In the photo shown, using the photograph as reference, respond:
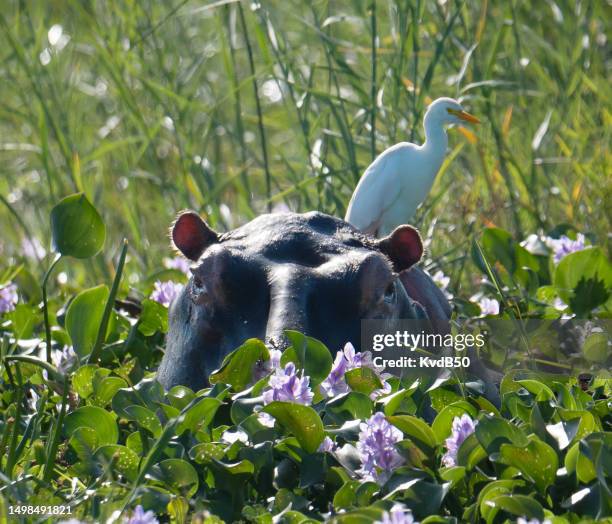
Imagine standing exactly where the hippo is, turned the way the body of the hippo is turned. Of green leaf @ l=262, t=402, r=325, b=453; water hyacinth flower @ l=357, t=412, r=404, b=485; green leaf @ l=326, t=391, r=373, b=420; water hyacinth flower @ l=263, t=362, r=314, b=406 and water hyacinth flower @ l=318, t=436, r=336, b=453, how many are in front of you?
5

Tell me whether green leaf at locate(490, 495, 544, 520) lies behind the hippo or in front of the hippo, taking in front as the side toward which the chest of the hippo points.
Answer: in front

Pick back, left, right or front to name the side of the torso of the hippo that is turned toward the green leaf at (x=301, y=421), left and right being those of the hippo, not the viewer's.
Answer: front

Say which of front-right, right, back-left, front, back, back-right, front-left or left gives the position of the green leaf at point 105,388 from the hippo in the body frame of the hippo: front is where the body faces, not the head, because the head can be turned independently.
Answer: right

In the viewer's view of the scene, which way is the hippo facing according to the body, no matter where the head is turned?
toward the camera

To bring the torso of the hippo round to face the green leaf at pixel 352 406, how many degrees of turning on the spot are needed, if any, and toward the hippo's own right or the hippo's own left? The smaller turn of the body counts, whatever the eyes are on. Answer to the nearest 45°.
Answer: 0° — it already faces it

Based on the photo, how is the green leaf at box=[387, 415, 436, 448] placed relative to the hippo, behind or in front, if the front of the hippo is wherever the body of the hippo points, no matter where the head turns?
in front

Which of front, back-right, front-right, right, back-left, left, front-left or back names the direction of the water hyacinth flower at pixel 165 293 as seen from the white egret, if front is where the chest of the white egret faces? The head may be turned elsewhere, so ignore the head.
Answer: back-right

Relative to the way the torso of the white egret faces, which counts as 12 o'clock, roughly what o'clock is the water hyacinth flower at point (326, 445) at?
The water hyacinth flower is roughly at 3 o'clock from the white egret.

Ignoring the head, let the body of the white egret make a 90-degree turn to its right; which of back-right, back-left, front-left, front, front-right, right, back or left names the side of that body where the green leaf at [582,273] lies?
front-left

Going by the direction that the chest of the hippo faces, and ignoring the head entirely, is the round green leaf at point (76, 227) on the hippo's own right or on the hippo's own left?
on the hippo's own right

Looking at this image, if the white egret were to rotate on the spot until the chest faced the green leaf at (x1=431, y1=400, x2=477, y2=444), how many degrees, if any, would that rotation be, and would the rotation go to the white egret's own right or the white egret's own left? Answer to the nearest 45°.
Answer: approximately 90° to the white egret's own right

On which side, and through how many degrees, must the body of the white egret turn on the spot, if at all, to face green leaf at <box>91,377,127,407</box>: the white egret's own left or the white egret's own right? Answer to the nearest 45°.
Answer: approximately 135° to the white egret's own right

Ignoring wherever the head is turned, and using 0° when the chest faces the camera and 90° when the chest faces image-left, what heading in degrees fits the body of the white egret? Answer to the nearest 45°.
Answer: approximately 270°
